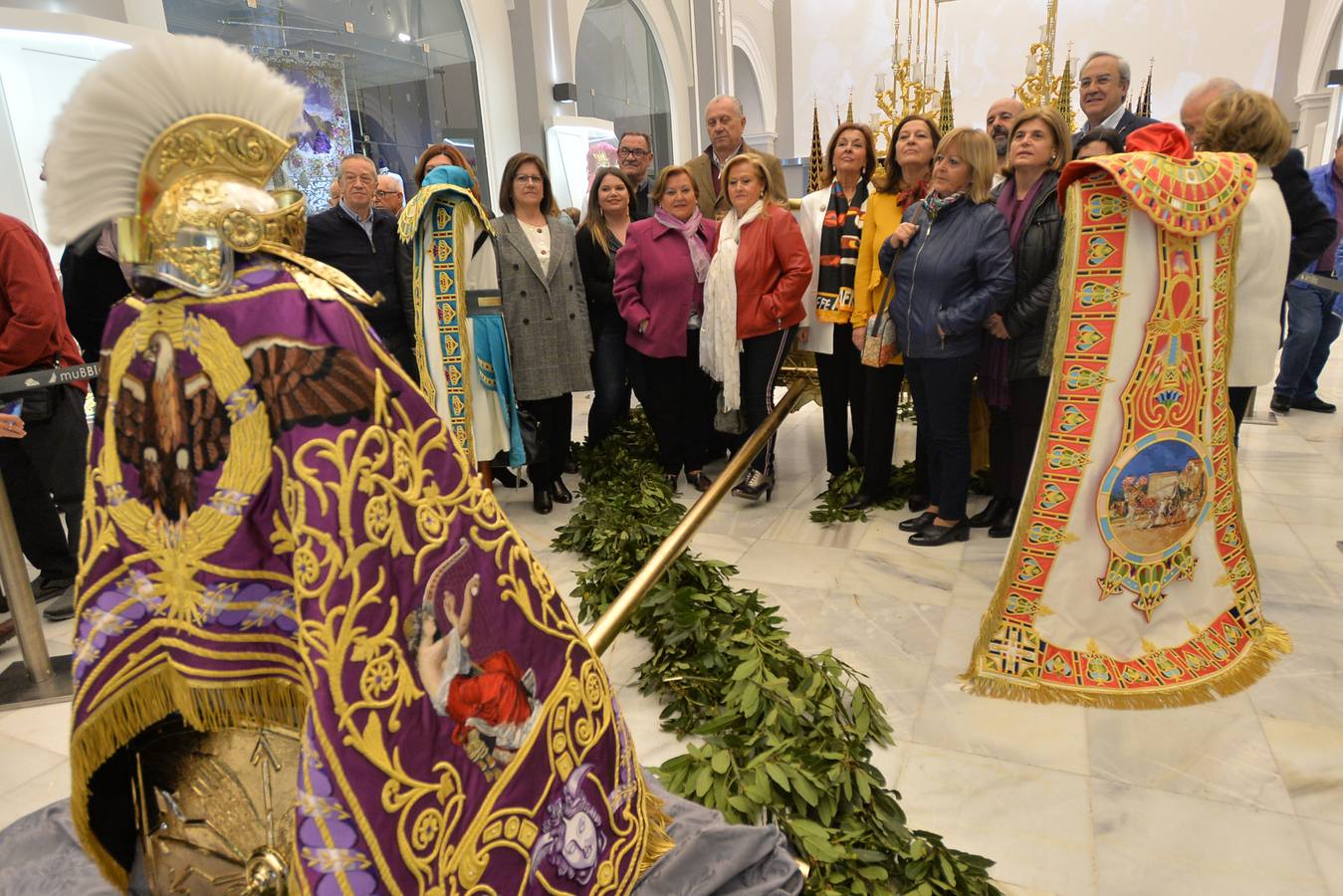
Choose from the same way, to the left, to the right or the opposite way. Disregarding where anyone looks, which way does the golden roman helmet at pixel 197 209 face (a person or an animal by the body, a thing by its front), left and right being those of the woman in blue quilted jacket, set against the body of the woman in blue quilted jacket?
the opposite way

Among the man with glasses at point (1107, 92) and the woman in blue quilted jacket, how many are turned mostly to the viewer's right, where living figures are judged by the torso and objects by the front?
0

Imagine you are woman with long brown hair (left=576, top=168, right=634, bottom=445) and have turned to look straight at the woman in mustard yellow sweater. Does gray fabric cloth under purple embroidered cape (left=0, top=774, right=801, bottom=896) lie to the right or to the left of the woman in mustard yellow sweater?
right

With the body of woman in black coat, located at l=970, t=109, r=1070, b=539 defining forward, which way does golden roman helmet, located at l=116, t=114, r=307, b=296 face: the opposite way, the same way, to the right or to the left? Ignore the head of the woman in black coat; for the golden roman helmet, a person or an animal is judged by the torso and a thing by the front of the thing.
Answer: the opposite way

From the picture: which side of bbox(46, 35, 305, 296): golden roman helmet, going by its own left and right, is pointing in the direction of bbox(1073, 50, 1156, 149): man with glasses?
front

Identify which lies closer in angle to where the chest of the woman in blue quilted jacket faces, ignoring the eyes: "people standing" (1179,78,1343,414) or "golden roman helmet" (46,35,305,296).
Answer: the golden roman helmet

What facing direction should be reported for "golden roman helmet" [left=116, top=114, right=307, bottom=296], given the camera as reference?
facing to the right of the viewer

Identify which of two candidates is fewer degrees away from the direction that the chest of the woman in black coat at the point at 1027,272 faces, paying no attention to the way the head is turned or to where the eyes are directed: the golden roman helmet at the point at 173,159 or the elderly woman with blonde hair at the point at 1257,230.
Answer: the golden roman helmet

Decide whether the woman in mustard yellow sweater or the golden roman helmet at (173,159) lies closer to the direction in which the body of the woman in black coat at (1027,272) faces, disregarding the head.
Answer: the golden roman helmet

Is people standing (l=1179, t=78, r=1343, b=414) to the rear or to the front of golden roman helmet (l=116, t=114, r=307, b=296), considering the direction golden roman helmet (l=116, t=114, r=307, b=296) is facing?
to the front
